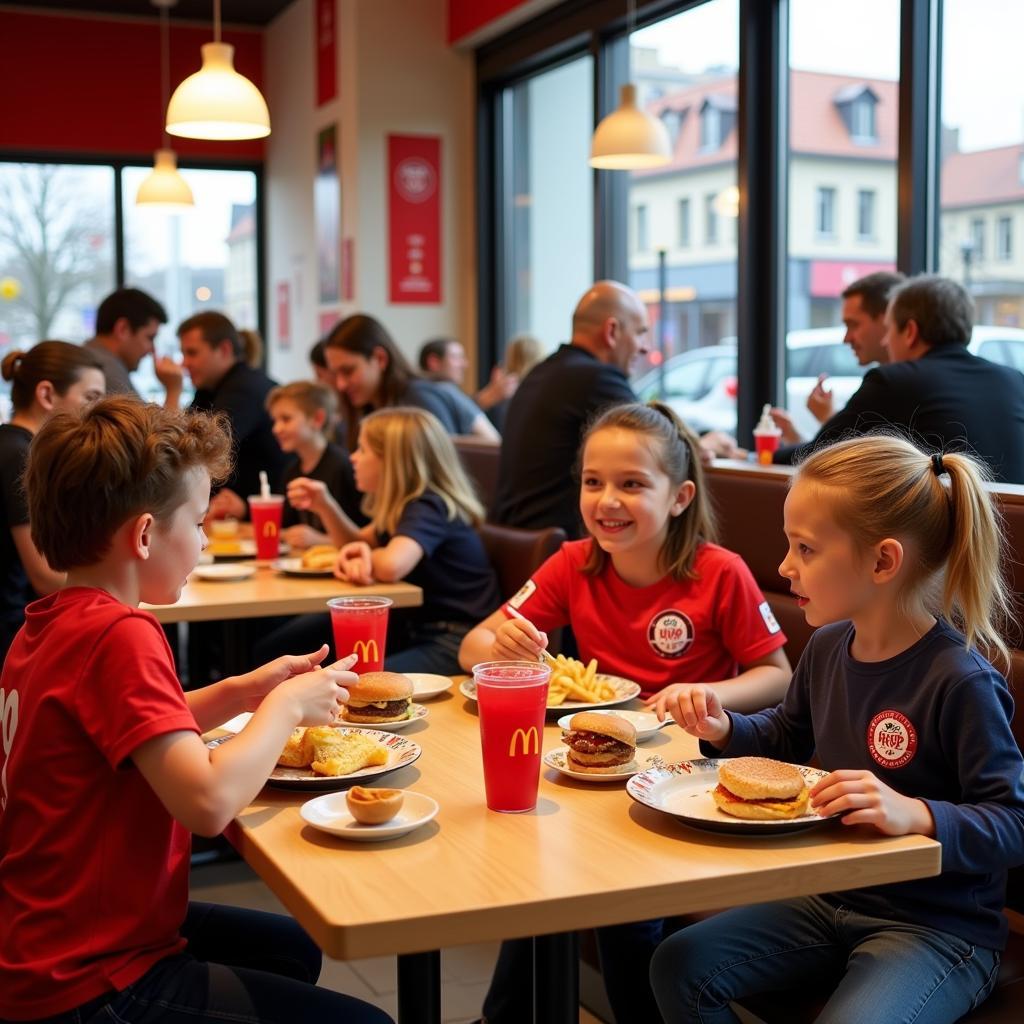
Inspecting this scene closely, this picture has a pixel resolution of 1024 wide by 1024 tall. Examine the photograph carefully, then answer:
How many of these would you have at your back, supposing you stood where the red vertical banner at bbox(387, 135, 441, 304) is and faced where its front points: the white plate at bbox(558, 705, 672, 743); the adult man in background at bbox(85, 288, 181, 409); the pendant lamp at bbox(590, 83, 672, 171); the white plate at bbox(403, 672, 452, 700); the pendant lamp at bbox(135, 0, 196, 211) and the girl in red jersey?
0

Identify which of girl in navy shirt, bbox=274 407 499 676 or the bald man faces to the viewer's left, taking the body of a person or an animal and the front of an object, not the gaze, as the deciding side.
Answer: the girl in navy shirt

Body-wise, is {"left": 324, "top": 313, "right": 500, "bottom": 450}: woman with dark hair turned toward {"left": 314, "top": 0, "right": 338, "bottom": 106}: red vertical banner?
no

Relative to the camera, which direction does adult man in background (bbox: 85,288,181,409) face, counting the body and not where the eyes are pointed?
to the viewer's right

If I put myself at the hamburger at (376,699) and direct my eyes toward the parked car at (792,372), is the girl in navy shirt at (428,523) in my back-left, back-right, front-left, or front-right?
front-left

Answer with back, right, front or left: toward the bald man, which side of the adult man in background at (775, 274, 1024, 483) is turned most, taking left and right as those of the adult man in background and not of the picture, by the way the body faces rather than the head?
front

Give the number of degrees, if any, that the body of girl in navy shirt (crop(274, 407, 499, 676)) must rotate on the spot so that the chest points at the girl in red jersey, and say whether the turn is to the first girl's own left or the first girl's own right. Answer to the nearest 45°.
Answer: approximately 90° to the first girl's own left

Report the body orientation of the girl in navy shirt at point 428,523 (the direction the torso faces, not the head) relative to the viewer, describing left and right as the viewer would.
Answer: facing to the left of the viewer

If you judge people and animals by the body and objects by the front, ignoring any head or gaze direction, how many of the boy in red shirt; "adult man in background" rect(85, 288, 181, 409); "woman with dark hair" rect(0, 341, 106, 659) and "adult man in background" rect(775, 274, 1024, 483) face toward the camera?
0

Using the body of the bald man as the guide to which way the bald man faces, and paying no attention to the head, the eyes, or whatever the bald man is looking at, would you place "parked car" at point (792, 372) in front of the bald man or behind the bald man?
in front

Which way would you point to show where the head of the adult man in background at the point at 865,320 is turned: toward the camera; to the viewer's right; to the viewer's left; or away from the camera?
to the viewer's left

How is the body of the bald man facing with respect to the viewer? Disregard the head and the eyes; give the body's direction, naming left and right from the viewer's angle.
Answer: facing away from the viewer and to the right of the viewer

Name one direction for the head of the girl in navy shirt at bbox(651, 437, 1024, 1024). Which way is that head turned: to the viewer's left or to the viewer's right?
to the viewer's left

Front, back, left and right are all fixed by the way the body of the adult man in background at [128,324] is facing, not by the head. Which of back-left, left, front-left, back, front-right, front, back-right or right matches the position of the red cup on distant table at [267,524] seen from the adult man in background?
right

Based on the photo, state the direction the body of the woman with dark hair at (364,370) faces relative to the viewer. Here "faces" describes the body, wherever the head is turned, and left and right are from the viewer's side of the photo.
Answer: facing the viewer and to the left of the viewer

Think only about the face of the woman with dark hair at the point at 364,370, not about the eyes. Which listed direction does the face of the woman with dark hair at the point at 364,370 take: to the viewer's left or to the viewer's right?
to the viewer's left

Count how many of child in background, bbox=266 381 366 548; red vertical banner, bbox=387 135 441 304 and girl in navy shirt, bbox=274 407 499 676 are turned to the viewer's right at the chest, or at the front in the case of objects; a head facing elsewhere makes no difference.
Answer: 0

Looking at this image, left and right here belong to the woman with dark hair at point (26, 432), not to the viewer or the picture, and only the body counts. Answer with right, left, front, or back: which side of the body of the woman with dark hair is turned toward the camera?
right

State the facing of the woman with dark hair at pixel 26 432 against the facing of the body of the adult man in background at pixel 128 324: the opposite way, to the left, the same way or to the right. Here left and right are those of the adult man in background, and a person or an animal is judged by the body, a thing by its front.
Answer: the same way
